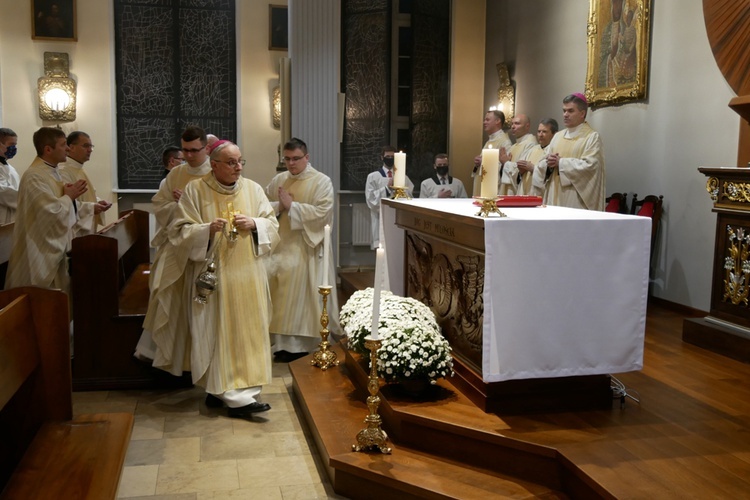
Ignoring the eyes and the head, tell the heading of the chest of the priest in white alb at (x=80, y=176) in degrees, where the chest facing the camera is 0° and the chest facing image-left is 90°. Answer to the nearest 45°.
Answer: approximately 270°

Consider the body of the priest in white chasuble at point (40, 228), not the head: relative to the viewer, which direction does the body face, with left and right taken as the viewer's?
facing to the right of the viewer

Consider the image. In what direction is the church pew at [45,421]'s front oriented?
to the viewer's right

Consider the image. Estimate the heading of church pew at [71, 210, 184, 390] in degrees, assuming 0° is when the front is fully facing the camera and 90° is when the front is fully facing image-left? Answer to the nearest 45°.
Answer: approximately 270°

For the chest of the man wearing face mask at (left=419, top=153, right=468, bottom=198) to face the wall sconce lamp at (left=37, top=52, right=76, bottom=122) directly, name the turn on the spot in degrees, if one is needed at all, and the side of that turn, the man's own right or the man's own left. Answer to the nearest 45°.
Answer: approximately 90° to the man's own right

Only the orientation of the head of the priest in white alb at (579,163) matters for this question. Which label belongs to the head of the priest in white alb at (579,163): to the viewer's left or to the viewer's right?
to the viewer's left

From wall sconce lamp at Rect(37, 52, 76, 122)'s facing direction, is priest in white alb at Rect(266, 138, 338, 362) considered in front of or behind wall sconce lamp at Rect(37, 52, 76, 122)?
in front

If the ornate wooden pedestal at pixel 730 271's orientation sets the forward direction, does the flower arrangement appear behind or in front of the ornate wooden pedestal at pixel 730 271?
in front

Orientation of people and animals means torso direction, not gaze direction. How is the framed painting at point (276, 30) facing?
toward the camera

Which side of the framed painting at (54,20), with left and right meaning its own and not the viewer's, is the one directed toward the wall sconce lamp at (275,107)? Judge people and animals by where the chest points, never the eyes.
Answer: left

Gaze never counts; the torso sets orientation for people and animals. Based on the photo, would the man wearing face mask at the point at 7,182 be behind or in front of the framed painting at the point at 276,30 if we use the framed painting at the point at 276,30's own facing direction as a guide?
in front

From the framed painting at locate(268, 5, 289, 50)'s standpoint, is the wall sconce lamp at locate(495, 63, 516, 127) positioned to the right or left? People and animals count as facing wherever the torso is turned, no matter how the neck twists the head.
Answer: on its left

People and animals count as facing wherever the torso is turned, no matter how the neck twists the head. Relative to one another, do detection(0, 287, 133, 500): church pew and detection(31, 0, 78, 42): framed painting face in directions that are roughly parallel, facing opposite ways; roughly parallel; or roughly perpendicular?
roughly perpendicular
